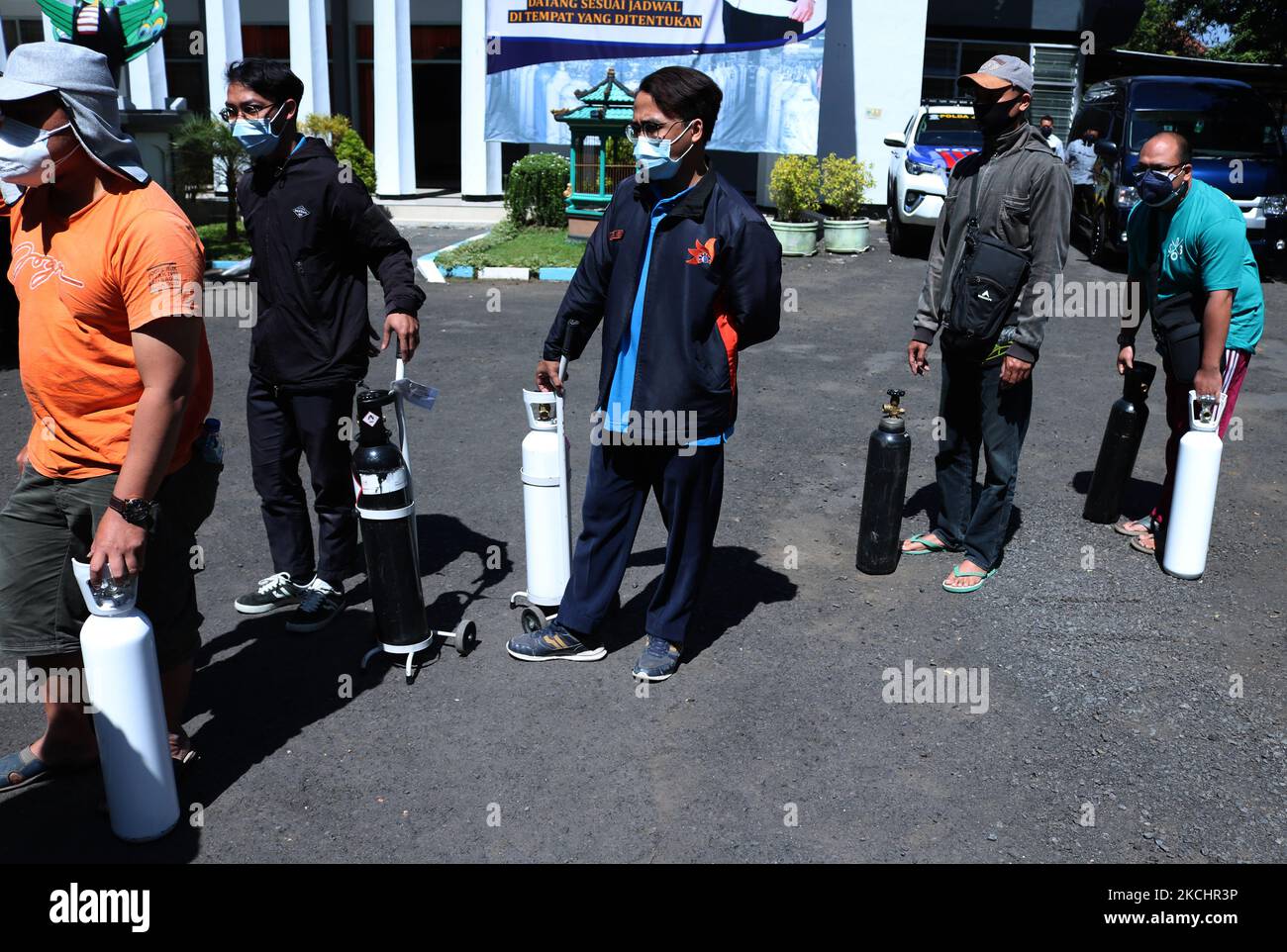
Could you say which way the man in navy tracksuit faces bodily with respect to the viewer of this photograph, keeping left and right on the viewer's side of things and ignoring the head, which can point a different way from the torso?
facing the viewer and to the left of the viewer

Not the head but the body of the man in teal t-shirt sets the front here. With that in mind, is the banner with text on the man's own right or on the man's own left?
on the man's own right

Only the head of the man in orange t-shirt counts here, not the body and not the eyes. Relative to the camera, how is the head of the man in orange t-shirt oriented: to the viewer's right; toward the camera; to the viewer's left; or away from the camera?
to the viewer's left

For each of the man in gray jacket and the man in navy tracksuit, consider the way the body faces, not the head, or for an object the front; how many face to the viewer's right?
0

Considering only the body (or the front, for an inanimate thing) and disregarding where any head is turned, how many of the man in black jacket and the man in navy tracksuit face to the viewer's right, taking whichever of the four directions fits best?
0

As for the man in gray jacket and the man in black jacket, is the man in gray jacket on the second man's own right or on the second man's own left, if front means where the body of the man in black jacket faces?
on the second man's own left

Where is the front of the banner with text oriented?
toward the camera

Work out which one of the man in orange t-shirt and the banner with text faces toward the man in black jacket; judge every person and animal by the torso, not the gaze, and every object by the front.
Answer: the banner with text

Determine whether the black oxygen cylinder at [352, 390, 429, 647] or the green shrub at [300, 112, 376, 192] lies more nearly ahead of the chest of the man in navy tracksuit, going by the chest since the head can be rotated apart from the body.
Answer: the black oxygen cylinder
